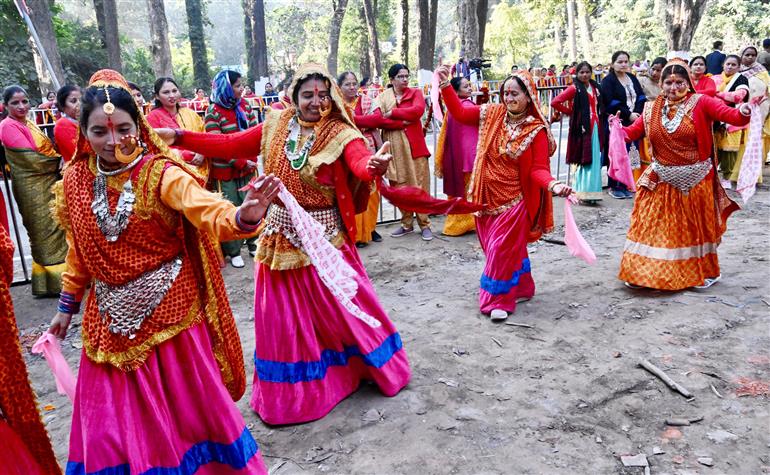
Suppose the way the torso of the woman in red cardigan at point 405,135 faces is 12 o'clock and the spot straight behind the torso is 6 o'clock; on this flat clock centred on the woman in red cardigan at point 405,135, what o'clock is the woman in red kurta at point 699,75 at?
the woman in red kurta at point 699,75 is roughly at 7 o'clock from the woman in red cardigan at point 405,135.

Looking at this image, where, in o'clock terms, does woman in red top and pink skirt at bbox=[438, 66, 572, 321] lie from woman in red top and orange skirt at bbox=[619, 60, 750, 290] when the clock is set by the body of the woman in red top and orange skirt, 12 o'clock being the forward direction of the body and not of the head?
The woman in red top and pink skirt is roughly at 2 o'clock from the woman in red top and orange skirt.

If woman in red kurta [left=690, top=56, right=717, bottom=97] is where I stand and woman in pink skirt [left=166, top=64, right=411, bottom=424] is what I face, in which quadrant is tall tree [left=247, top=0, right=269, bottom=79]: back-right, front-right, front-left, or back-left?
back-right

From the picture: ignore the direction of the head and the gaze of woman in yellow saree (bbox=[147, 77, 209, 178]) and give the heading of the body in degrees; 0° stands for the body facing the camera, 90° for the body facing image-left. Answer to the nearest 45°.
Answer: approximately 315°

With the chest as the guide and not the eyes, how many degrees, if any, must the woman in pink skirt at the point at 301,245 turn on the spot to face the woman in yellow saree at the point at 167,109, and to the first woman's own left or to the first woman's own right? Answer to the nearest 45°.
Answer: approximately 180°

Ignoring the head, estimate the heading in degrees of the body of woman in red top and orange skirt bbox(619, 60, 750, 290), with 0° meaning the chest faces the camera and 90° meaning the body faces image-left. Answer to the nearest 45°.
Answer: approximately 0°

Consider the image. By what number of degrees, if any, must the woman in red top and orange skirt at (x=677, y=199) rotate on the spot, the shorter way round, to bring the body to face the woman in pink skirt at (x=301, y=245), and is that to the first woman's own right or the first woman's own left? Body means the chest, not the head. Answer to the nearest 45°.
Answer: approximately 45° to the first woman's own right

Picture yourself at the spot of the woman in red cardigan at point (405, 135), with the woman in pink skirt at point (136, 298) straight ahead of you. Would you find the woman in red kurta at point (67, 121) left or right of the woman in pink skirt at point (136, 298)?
right
